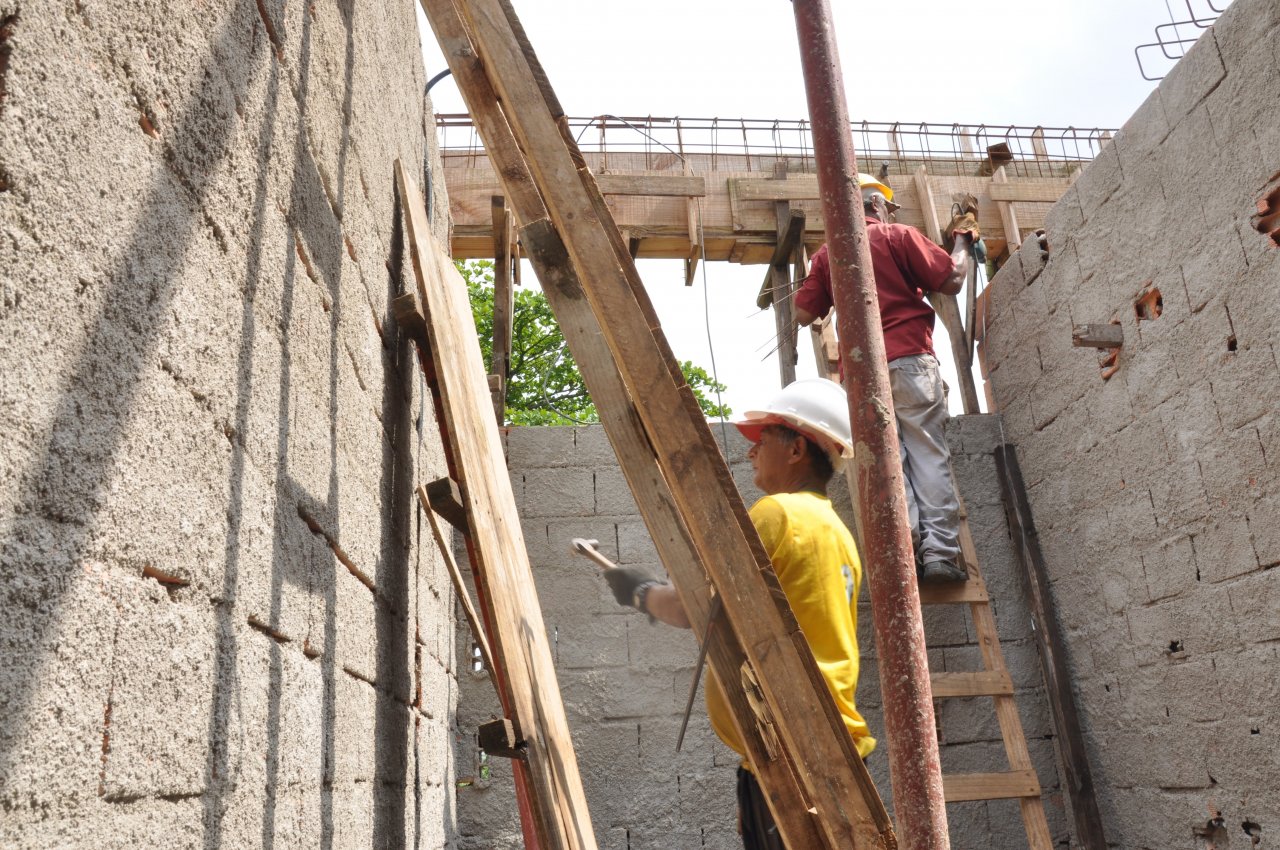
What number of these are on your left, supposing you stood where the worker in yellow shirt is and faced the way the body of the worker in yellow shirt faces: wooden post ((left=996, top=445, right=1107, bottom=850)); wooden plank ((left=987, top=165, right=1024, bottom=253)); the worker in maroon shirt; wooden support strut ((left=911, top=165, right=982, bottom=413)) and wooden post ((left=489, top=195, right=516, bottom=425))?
0

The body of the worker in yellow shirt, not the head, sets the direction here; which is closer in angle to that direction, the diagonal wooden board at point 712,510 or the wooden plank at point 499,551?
the wooden plank

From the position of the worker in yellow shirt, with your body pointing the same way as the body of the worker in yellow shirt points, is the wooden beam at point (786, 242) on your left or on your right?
on your right

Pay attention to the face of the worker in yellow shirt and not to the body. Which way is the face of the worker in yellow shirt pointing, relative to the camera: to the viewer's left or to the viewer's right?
to the viewer's left

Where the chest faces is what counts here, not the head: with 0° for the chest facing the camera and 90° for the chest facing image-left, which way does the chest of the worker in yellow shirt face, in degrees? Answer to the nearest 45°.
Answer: approximately 90°

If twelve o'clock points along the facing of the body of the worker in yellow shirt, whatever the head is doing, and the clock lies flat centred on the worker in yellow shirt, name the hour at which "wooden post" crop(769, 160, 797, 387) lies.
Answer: The wooden post is roughly at 3 o'clock from the worker in yellow shirt.

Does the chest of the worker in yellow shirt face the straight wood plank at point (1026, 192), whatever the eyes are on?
no

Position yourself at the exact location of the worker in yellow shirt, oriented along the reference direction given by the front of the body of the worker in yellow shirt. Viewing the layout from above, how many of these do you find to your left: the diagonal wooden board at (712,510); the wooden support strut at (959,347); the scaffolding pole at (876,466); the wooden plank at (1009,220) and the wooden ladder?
2

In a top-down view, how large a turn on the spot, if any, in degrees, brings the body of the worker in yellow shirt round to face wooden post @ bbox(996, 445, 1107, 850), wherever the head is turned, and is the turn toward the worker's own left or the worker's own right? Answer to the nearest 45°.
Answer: approximately 135° to the worker's own right

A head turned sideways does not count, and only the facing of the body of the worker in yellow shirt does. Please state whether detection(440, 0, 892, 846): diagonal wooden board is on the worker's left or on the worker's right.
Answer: on the worker's left

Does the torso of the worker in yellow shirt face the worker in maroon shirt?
no

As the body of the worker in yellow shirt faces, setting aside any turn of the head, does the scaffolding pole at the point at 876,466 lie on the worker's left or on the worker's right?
on the worker's left

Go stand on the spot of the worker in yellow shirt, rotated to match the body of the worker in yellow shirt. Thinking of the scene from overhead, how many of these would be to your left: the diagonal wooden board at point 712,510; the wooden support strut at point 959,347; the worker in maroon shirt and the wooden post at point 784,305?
1
